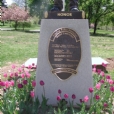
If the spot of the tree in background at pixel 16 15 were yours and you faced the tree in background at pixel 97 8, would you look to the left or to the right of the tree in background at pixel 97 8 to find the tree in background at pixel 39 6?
left

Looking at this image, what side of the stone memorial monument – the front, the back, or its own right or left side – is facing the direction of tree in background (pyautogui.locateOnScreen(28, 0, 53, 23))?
back

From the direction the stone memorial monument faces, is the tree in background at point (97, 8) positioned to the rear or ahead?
to the rear

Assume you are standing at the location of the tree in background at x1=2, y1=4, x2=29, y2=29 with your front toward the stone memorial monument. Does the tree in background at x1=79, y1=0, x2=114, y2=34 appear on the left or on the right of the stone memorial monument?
left

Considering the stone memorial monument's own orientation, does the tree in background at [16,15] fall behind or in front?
behind

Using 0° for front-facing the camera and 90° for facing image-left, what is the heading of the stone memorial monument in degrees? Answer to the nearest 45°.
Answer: approximately 0°
